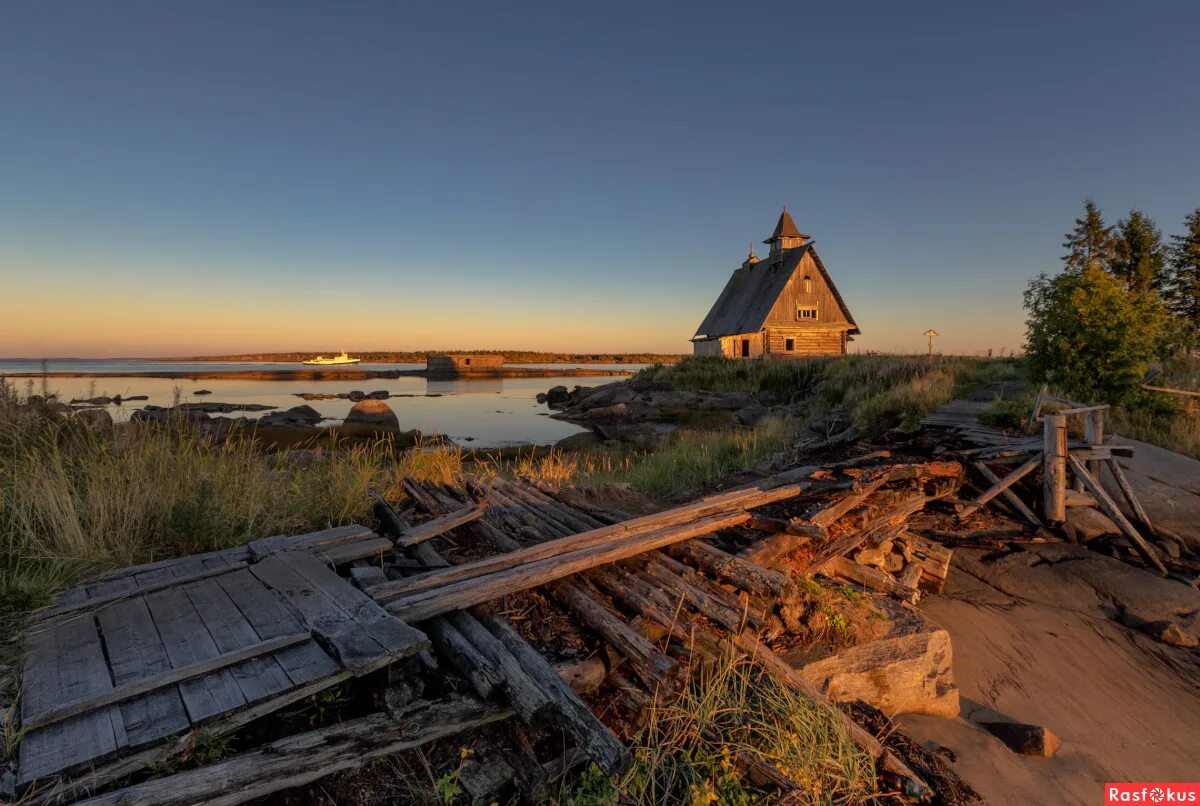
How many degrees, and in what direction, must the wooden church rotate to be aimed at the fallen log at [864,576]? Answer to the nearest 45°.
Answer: approximately 45° to its right

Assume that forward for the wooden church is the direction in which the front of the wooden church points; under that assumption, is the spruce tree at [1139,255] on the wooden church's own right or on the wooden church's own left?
on the wooden church's own left

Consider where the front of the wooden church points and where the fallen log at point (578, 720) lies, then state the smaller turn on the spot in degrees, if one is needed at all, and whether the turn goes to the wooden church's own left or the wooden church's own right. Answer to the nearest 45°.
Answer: approximately 45° to the wooden church's own right

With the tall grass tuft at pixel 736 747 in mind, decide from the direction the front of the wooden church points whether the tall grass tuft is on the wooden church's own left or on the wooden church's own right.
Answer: on the wooden church's own right

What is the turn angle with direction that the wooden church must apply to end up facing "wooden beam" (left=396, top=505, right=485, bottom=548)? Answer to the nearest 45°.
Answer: approximately 45° to its right

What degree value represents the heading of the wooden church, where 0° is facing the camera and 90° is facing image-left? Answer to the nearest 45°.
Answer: approximately 315°

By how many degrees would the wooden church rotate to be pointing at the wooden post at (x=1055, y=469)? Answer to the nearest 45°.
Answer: approximately 45° to its right

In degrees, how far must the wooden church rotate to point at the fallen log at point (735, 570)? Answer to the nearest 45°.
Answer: approximately 45° to its right
